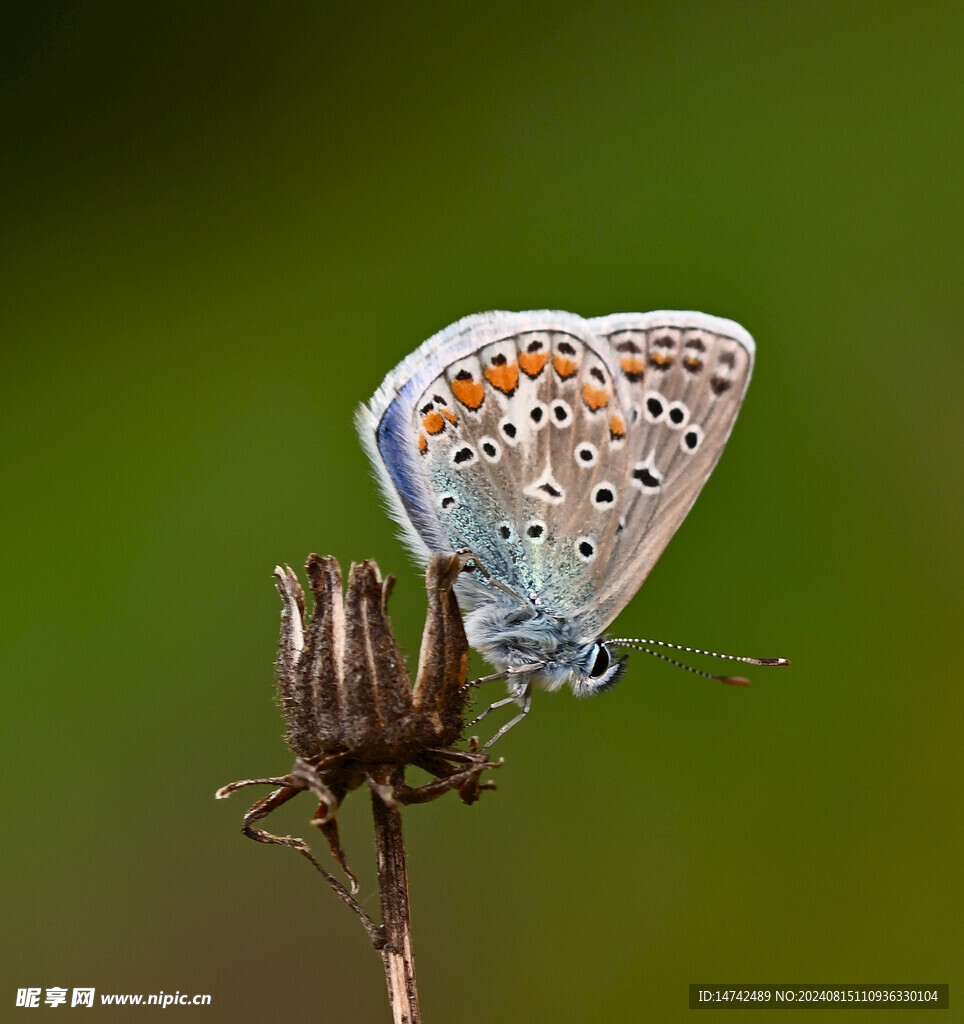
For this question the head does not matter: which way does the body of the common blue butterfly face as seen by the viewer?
to the viewer's right
